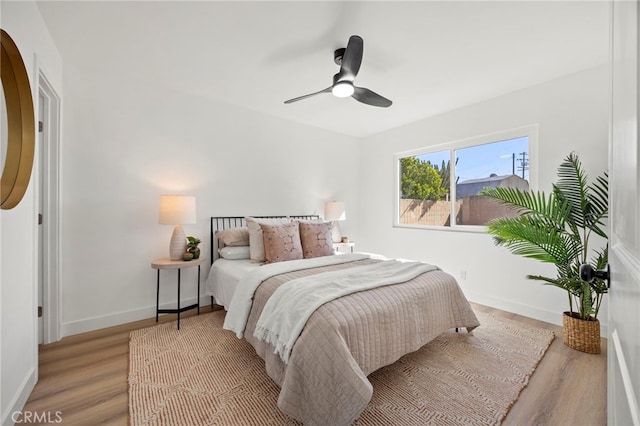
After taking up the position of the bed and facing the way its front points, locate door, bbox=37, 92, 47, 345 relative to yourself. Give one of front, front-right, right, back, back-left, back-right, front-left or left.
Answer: back-right

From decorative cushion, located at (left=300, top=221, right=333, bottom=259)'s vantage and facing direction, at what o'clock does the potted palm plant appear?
The potted palm plant is roughly at 11 o'clock from the decorative cushion.

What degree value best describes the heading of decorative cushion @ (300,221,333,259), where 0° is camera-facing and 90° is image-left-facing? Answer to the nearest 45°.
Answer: approximately 315°

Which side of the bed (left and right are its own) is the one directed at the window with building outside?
left

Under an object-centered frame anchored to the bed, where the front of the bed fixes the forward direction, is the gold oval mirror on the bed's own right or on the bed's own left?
on the bed's own right

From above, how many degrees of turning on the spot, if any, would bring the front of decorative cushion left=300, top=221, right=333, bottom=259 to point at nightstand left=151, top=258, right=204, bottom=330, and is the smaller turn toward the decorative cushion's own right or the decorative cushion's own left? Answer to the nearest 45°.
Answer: approximately 135° to the decorative cushion's own right

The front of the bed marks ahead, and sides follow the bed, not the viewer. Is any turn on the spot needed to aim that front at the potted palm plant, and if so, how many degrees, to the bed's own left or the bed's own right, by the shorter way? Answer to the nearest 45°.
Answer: approximately 45° to the bed's own left

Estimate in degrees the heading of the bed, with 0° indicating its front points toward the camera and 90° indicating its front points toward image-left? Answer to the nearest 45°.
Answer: approximately 315°

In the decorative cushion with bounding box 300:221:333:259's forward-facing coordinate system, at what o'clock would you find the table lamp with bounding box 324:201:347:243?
The table lamp is roughly at 8 o'clock from the decorative cushion.

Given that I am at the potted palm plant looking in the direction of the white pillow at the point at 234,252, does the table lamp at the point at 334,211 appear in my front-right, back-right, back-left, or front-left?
front-right

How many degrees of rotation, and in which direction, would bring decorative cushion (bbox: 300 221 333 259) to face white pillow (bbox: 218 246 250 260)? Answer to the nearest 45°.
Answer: approximately 135° to its right
